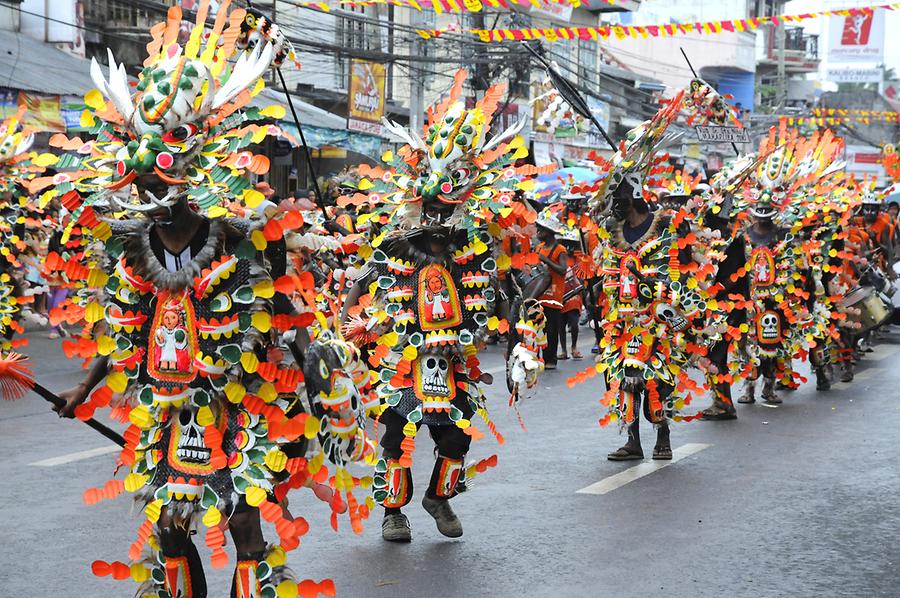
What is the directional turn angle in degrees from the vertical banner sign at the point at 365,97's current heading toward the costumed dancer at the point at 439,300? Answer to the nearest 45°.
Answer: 0° — it already faces them

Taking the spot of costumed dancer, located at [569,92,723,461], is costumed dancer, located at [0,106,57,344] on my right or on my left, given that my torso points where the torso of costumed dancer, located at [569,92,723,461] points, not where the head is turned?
on my right

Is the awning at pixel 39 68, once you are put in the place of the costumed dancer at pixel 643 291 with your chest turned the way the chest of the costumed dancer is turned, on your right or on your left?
on your right

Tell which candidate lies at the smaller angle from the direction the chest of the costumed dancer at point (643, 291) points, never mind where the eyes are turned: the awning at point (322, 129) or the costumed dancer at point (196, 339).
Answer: the costumed dancer

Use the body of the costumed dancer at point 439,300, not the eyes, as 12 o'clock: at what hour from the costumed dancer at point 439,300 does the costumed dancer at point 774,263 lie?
the costumed dancer at point 774,263 is roughly at 7 o'clock from the costumed dancer at point 439,300.

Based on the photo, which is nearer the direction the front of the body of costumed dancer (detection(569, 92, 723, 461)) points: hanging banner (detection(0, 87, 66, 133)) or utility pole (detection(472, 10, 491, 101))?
the hanging banner

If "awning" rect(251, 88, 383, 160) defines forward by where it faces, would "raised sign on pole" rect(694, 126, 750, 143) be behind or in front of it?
in front

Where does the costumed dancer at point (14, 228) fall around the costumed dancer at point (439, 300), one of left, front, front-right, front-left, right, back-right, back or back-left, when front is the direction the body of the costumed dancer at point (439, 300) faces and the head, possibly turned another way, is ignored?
back-right

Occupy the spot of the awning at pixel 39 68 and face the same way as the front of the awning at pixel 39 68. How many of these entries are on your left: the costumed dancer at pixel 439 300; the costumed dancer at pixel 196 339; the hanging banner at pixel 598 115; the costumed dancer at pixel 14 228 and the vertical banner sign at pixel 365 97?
2

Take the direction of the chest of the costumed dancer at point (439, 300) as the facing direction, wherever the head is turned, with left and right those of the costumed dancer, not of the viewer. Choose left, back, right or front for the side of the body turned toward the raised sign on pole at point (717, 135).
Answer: back

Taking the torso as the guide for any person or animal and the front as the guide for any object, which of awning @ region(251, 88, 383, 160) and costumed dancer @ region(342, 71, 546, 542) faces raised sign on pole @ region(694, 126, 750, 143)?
the awning

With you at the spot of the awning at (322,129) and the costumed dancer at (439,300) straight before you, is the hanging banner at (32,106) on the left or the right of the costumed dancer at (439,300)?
right

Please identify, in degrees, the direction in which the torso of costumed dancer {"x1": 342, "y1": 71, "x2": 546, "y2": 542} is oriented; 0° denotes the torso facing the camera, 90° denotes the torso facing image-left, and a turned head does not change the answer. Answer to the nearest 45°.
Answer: approximately 0°

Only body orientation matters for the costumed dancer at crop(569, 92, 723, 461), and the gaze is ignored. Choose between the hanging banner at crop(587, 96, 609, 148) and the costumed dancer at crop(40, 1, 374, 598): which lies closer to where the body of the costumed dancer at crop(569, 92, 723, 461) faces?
the costumed dancer

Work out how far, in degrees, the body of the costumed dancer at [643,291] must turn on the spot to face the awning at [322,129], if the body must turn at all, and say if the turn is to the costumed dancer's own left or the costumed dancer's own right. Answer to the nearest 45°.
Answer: approximately 90° to the costumed dancer's own right

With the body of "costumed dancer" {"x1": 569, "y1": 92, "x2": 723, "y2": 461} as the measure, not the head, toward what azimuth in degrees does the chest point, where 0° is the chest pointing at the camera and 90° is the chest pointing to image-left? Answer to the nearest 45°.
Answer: approximately 45°

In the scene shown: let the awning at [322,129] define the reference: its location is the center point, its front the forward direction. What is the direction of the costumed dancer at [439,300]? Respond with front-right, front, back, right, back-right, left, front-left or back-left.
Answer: front-right

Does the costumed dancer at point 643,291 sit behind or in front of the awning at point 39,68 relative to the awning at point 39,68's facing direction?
in front
